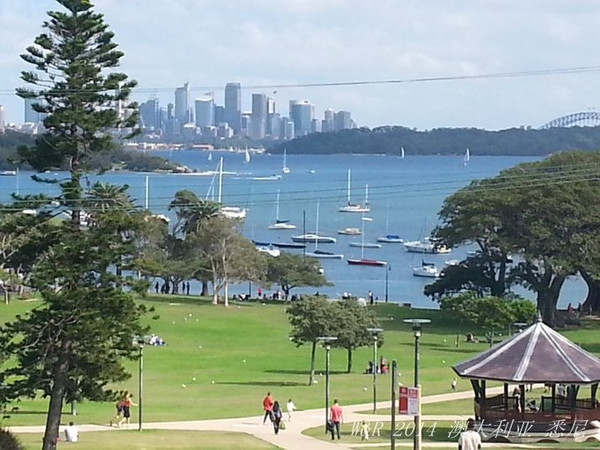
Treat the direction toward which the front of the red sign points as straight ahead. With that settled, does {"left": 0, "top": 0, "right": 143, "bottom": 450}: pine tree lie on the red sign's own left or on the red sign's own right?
on the red sign's own right

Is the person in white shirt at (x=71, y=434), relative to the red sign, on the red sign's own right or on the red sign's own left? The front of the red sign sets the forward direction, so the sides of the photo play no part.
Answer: on the red sign's own right

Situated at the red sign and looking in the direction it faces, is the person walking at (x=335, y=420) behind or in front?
behind

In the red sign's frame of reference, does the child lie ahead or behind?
behind

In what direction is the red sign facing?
toward the camera
